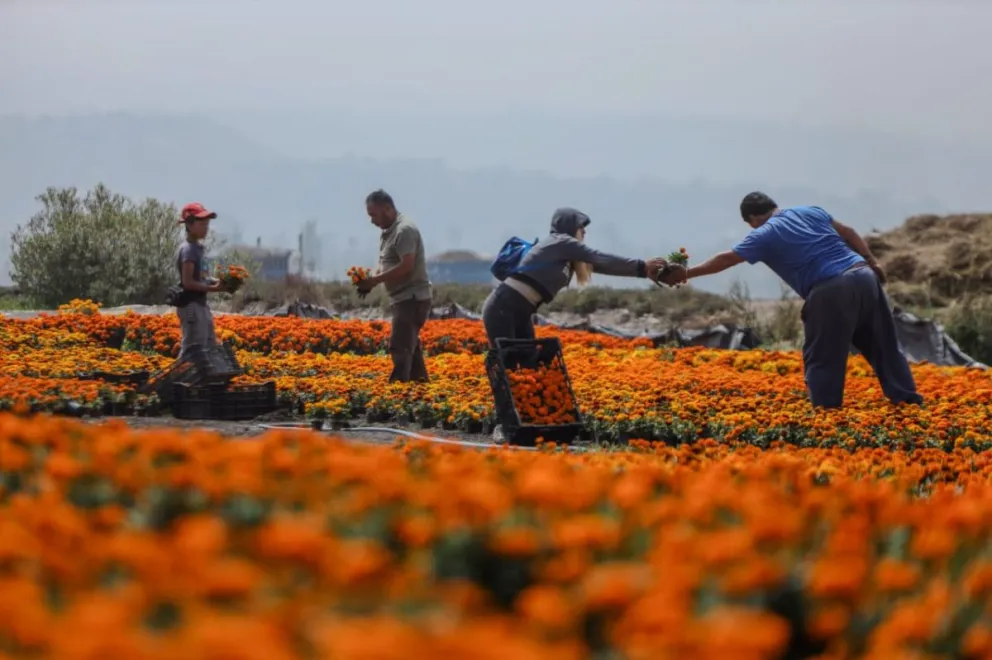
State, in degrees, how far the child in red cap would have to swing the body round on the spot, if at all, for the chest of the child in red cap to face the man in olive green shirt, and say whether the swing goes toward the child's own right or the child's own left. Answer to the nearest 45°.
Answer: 0° — they already face them

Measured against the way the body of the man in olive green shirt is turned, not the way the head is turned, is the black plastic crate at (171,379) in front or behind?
in front

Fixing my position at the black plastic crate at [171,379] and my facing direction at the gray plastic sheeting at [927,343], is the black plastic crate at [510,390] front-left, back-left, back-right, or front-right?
front-right

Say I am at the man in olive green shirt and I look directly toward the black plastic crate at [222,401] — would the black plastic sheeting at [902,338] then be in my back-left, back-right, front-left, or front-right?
back-left

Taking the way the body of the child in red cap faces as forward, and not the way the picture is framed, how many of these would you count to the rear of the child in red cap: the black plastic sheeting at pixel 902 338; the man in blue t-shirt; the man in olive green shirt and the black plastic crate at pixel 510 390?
0

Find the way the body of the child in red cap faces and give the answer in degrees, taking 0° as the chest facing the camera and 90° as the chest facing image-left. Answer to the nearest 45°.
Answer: approximately 270°

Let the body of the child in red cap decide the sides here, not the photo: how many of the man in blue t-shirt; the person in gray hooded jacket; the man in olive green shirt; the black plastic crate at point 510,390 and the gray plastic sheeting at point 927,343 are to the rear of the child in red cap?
0

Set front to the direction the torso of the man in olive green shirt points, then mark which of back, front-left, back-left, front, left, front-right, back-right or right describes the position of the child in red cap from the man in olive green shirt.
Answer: front

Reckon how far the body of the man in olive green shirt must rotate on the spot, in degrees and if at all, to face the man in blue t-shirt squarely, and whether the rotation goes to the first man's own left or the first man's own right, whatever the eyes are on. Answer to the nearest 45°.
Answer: approximately 135° to the first man's own left

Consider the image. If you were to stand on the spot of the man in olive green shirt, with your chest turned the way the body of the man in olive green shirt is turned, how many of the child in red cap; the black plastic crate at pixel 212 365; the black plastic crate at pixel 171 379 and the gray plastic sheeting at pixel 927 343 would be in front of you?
3

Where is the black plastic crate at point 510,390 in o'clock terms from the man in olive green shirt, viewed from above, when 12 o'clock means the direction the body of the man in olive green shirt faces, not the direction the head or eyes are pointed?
The black plastic crate is roughly at 8 o'clock from the man in olive green shirt.

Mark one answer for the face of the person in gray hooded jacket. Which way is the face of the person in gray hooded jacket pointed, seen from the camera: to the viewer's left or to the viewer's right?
to the viewer's right

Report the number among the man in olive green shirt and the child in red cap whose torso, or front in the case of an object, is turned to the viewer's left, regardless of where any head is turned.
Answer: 1

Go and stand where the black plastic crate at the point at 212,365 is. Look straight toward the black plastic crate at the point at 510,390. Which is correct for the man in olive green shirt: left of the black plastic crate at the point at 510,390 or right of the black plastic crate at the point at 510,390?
left

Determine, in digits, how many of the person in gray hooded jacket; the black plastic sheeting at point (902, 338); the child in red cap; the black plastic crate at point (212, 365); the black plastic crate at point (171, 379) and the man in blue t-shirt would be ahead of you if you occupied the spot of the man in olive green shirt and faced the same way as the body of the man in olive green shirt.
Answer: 3

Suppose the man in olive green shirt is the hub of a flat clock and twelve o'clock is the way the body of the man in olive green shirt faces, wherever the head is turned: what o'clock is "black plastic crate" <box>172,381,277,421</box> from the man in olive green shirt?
The black plastic crate is roughly at 10 o'clock from the man in olive green shirt.

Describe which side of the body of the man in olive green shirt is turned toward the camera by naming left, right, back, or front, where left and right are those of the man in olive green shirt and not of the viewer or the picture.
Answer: left
